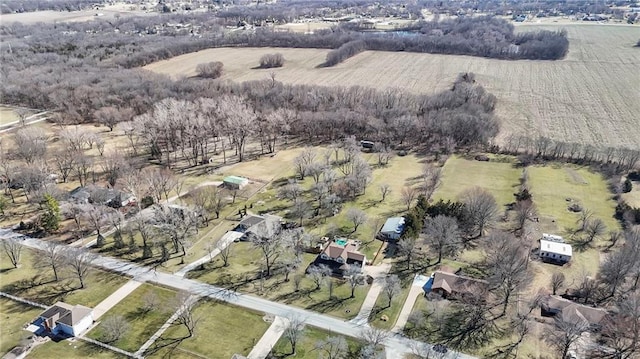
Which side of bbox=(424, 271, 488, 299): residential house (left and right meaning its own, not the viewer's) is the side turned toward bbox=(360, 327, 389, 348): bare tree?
front

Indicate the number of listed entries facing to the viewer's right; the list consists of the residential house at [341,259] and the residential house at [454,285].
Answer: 0

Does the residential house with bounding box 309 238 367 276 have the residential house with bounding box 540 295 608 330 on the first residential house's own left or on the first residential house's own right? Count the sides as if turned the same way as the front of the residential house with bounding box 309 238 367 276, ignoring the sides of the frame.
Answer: on the first residential house's own left

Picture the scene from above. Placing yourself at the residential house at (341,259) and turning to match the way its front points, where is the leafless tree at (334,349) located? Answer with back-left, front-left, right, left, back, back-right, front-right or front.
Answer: front-left

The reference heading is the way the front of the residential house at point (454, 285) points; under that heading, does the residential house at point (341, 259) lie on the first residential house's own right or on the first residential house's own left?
on the first residential house's own right

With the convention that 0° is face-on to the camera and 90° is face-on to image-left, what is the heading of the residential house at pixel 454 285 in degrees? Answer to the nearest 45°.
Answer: approximately 45°

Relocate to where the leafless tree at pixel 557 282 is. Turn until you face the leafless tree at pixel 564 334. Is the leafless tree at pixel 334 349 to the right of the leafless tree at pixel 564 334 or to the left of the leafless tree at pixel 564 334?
right

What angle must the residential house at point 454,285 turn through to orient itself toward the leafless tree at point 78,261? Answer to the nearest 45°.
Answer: approximately 45° to its right

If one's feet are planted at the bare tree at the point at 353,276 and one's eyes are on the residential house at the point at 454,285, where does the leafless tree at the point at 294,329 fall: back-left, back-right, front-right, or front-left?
back-right

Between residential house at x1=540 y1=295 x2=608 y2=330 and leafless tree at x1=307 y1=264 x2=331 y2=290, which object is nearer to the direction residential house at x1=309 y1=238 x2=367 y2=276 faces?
the leafless tree

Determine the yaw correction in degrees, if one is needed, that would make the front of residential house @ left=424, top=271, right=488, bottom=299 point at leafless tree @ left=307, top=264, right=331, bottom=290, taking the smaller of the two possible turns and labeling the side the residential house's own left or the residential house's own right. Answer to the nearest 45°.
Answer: approximately 45° to the residential house's own right
